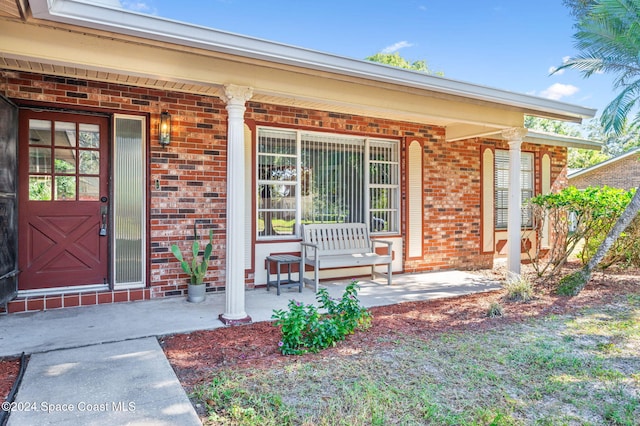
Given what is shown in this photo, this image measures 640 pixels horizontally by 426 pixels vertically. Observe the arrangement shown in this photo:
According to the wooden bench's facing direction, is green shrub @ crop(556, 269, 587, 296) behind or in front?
in front

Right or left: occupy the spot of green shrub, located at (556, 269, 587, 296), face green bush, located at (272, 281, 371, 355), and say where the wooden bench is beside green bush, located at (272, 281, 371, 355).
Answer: right

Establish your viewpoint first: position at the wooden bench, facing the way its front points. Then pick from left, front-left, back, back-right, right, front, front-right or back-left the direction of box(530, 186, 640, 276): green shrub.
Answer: front-left

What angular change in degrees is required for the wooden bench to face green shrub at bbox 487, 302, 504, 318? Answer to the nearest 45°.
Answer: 0° — it already faces it

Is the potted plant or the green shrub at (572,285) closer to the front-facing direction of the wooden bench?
the green shrub

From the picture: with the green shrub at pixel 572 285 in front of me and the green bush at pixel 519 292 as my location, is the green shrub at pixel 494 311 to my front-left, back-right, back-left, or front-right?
back-right

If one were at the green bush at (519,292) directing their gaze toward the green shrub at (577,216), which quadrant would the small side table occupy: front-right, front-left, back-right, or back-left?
back-left

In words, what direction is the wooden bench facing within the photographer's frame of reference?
facing the viewer and to the right of the viewer

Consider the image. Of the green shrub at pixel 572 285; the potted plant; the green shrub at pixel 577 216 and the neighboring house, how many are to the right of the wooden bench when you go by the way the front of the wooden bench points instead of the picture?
1

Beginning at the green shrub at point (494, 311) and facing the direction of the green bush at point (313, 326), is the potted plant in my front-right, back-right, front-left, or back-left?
front-right

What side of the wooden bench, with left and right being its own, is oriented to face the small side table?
right

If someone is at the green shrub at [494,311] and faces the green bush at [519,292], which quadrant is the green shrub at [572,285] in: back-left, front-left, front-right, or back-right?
front-right

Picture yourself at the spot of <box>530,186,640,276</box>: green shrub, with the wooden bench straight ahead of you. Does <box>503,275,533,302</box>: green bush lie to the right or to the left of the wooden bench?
left

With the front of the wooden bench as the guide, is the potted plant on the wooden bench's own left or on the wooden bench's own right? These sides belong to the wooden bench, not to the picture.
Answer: on the wooden bench's own right

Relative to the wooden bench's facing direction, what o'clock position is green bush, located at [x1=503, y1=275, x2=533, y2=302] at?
The green bush is roughly at 11 o'clock from the wooden bench.

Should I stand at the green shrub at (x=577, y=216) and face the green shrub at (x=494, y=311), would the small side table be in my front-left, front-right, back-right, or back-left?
front-right
